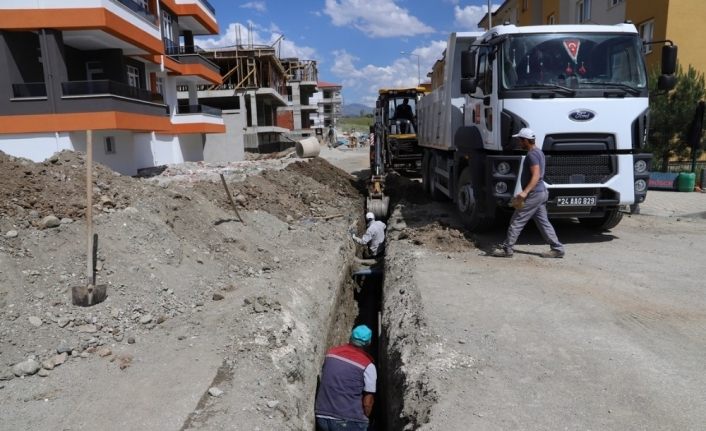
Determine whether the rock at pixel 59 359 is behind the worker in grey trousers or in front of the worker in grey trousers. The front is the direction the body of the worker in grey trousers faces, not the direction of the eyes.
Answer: in front

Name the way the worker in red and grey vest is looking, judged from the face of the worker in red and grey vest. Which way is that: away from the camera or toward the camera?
away from the camera

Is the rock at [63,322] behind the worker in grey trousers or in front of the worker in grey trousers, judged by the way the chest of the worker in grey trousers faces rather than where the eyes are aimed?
in front

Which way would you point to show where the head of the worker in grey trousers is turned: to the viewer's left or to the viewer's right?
to the viewer's left

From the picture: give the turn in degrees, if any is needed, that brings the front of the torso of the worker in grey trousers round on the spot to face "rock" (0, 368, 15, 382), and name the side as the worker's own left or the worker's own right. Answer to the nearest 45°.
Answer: approximately 45° to the worker's own left

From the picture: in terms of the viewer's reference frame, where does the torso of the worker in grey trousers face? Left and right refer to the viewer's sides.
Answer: facing to the left of the viewer

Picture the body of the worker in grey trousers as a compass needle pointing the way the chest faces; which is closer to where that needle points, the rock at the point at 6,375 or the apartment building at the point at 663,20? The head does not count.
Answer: the rock

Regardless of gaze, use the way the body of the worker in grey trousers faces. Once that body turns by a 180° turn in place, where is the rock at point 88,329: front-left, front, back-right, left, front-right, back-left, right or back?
back-right

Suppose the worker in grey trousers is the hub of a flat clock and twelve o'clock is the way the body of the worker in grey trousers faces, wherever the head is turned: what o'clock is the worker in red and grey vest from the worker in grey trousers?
The worker in red and grey vest is roughly at 10 o'clock from the worker in grey trousers.

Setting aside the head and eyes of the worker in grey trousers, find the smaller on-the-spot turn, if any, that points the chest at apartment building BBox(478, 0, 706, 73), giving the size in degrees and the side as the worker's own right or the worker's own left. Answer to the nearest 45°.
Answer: approximately 90° to the worker's own right

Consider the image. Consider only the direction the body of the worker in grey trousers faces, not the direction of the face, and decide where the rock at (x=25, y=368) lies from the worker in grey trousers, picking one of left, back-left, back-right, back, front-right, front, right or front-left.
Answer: front-left
